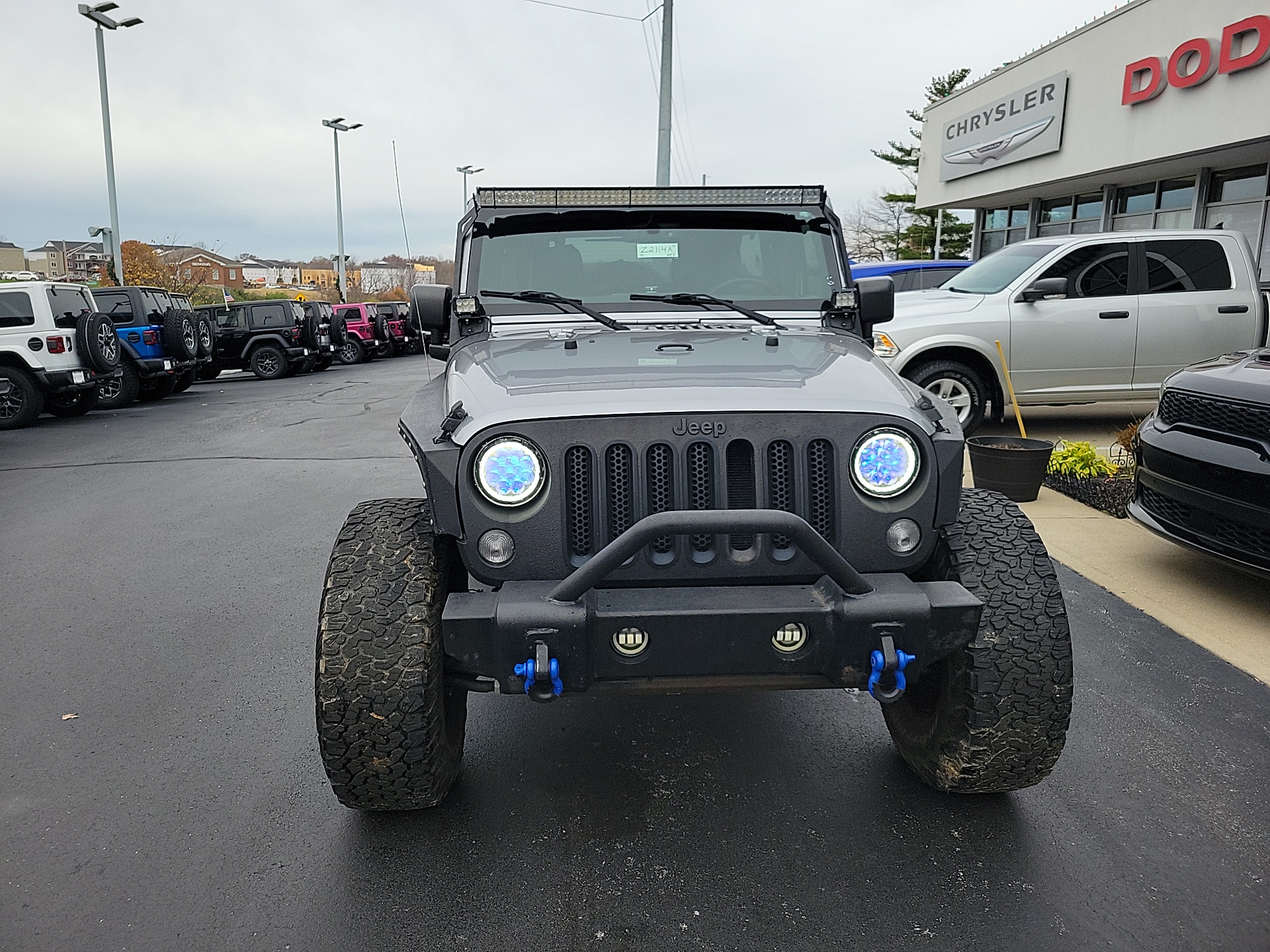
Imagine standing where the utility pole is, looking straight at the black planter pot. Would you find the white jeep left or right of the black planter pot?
right

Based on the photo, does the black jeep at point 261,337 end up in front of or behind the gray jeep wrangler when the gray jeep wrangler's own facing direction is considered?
behind

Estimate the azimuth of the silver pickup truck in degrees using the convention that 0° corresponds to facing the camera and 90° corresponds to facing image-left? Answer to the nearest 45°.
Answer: approximately 90°

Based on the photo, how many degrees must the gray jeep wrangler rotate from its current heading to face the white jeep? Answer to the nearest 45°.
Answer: approximately 135° to its right

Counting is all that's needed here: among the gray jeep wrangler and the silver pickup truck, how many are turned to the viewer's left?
1

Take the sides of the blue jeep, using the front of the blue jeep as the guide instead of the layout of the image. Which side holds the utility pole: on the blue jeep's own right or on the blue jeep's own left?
on the blue jeep's own right

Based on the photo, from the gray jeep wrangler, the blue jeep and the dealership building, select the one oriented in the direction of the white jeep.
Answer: the dealership building

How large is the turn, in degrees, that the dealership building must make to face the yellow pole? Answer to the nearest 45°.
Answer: approximately 45° to its left

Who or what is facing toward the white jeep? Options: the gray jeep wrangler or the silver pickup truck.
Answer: the silver pickup truck

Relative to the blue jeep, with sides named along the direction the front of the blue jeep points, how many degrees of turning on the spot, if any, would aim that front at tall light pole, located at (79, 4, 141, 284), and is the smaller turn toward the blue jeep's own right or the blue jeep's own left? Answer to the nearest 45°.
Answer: approximately 45° to the blue jeep's own right

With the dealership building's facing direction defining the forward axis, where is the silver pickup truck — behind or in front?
in front

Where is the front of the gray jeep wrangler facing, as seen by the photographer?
facing the viewer

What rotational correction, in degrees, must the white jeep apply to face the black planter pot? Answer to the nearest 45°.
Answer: approximately 180°

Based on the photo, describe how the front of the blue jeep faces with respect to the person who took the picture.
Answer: facing away from the viewer and to the left of the viewer

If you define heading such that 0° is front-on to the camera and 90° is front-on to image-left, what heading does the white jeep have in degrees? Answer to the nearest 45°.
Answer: approximately 135°
